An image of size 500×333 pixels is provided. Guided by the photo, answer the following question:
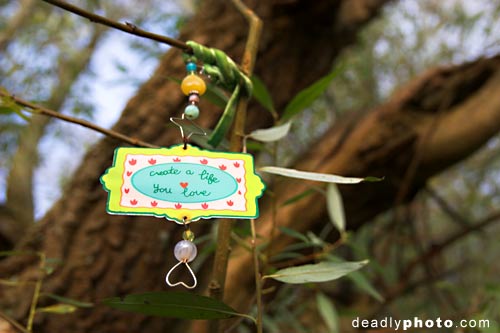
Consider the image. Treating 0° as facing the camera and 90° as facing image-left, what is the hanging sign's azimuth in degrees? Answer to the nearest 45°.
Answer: approximately 0°
